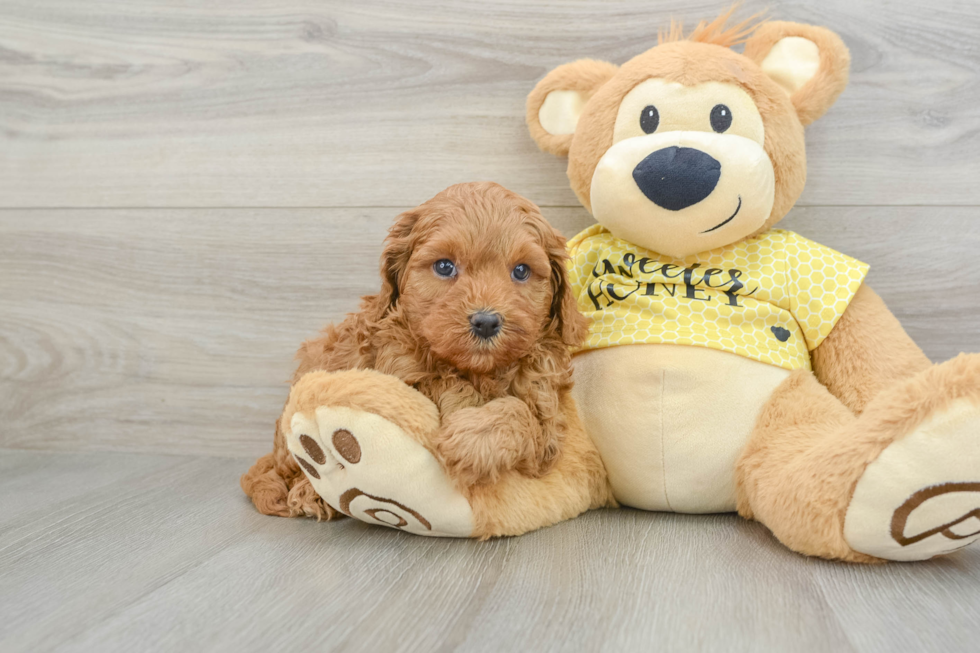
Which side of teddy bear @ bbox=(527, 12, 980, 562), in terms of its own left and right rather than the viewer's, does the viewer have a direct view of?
front
